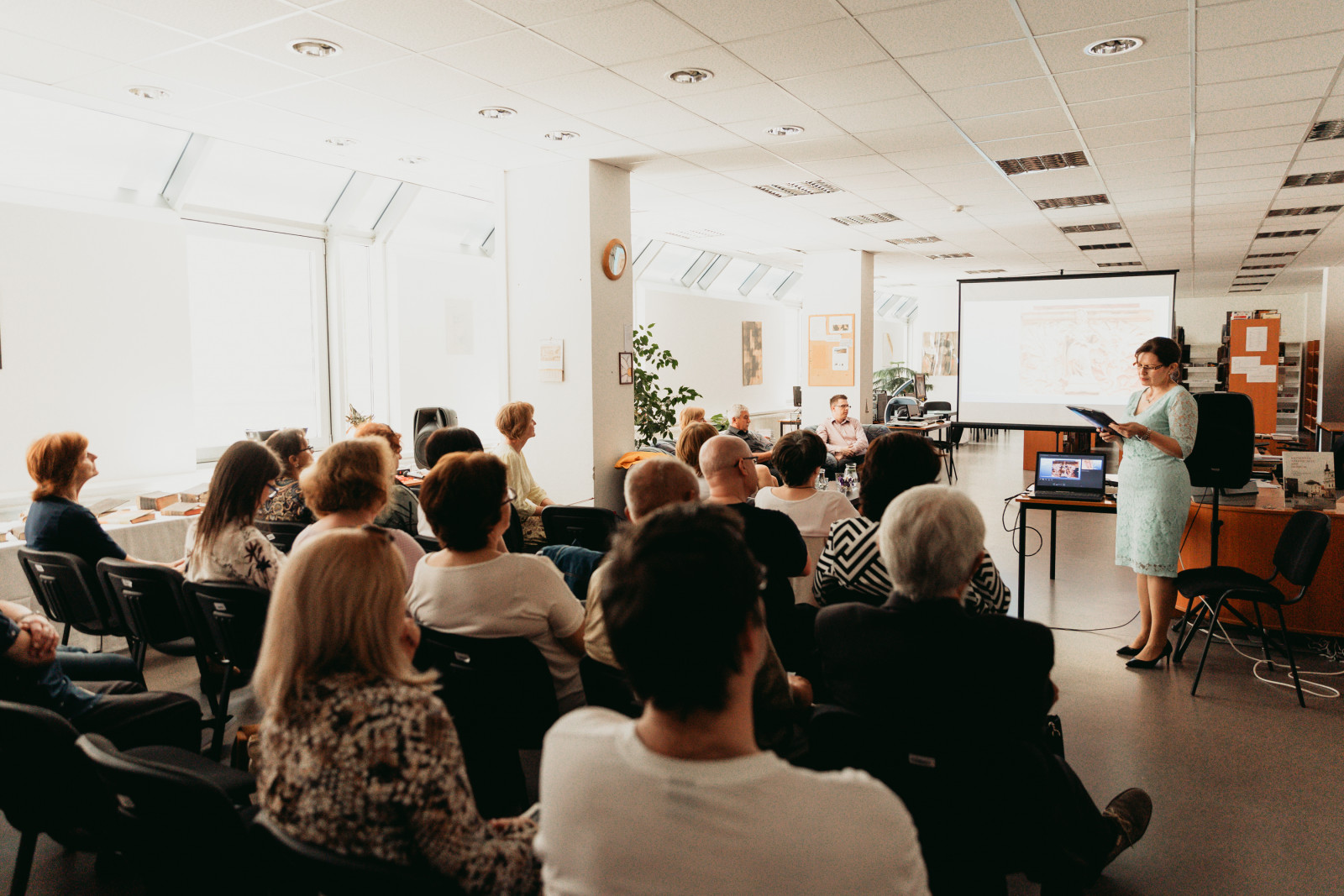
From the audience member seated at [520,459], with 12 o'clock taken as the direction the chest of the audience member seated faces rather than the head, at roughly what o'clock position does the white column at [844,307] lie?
The white column is roughly at 10 o'clock from the audience member seated.

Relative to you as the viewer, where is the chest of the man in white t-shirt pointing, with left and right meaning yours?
facing away from the viewer

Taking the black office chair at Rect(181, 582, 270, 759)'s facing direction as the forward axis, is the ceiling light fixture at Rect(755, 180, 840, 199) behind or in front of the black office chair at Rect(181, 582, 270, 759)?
in front

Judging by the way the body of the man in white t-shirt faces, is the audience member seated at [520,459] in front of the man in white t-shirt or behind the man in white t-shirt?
in front

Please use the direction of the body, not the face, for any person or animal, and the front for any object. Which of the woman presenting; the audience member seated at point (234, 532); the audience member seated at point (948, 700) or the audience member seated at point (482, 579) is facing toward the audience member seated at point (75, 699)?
the woman presenting

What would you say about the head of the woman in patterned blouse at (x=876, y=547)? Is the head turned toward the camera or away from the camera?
away from the camera

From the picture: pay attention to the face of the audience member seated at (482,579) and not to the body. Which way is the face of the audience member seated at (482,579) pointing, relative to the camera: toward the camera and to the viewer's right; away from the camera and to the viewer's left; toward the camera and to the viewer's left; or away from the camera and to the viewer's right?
away from the camera and to the viewer's right

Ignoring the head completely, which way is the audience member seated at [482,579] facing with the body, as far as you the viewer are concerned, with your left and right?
facing away from the viewer and to the right of the viewer

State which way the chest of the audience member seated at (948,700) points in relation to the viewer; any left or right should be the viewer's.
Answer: facing away from the viewer and to the right of the viewer

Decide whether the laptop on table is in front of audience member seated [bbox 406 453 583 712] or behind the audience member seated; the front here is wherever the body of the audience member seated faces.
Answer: in front

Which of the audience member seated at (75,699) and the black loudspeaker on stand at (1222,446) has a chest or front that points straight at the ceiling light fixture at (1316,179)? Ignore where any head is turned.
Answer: the audience member seated

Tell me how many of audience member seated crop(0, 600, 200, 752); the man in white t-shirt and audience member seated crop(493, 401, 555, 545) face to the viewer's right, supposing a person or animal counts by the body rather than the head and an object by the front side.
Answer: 2

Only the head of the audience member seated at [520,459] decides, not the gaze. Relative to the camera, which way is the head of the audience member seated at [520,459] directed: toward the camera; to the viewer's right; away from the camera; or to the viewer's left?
to the viewer's right

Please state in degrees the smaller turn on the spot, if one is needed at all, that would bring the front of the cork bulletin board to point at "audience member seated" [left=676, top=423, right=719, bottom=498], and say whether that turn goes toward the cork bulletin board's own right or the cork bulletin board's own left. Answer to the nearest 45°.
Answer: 0° — it already faces them

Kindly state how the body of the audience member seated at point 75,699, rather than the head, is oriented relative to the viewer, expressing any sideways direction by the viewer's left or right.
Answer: facing to the right of the viewer

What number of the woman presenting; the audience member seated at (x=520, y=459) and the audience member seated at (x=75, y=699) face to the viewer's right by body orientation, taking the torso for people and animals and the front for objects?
2

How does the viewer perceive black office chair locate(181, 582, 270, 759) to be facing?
facing away from the viewer and to the right of the viewer

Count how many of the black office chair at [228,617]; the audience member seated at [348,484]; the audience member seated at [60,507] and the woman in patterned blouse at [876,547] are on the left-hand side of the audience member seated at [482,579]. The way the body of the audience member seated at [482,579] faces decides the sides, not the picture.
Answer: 3

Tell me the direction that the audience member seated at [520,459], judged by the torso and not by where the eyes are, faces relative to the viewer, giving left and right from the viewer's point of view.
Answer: facing to the right of the viewer
